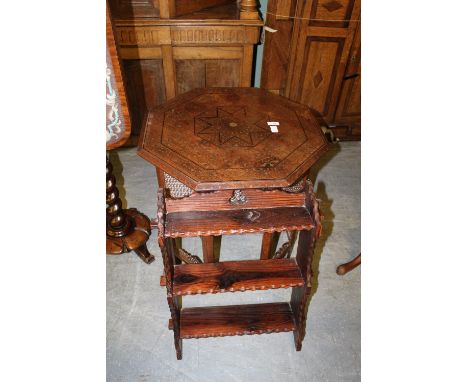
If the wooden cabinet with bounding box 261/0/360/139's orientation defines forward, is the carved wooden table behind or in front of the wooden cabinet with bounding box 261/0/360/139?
in front

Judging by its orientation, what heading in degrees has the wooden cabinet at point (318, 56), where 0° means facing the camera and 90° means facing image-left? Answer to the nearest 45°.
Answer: approximately 45°
